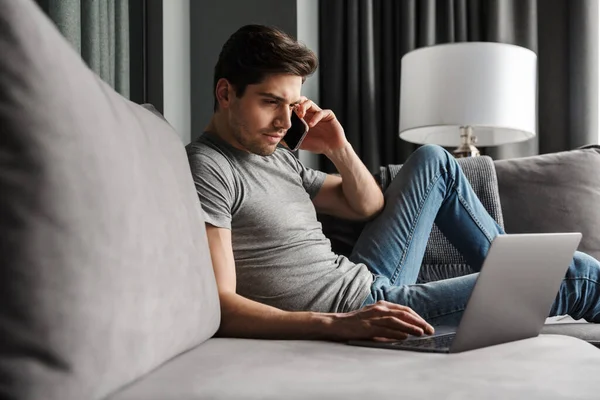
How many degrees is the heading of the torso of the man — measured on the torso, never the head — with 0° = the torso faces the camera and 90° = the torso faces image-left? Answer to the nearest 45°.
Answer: approximately 315°

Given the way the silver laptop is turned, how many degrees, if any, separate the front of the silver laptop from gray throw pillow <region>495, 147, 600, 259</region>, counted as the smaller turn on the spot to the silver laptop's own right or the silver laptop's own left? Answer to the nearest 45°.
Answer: approximately 45° to the silver laptop's own right

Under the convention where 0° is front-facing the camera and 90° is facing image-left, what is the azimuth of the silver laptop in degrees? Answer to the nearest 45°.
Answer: approximately 135°

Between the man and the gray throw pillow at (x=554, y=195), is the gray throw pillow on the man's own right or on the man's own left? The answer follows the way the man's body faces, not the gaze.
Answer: on the man's own left
